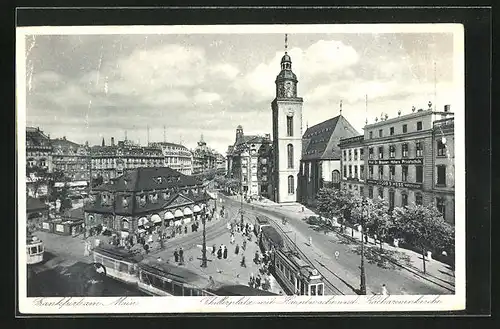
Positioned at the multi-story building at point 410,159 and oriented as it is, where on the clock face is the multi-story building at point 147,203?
the multi-story building at point 147,203 is roughly at 1 o'clock from the multi-story building at point 410,159.

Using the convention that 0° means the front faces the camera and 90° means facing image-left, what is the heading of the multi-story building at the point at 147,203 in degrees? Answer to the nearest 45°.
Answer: approximately 315°

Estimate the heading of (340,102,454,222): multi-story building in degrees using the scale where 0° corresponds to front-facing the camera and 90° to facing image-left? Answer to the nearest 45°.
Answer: approximately 45°

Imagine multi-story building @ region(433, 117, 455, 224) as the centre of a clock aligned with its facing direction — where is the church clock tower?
The church clock tower is roughly at 1 o'clock from the multi-story building.
